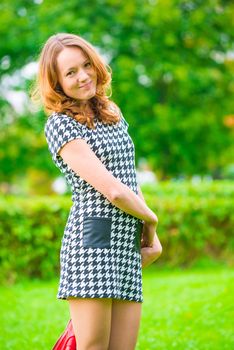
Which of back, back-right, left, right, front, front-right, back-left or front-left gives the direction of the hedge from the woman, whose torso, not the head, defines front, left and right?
back-left

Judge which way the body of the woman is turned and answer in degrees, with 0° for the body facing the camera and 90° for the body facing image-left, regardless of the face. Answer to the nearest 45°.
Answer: approximately 315°
